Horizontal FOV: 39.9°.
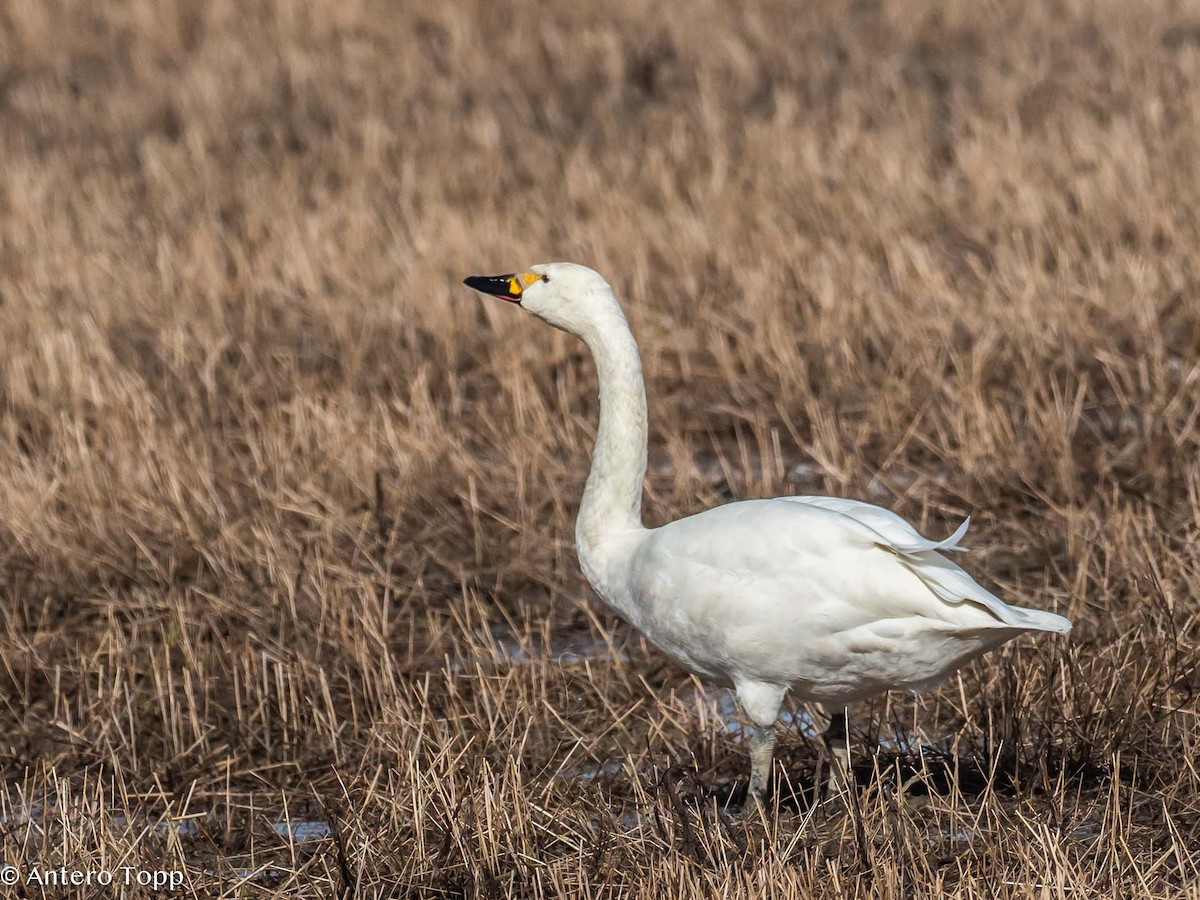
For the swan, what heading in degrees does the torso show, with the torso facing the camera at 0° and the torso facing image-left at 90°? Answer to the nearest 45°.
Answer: approximately 90°
